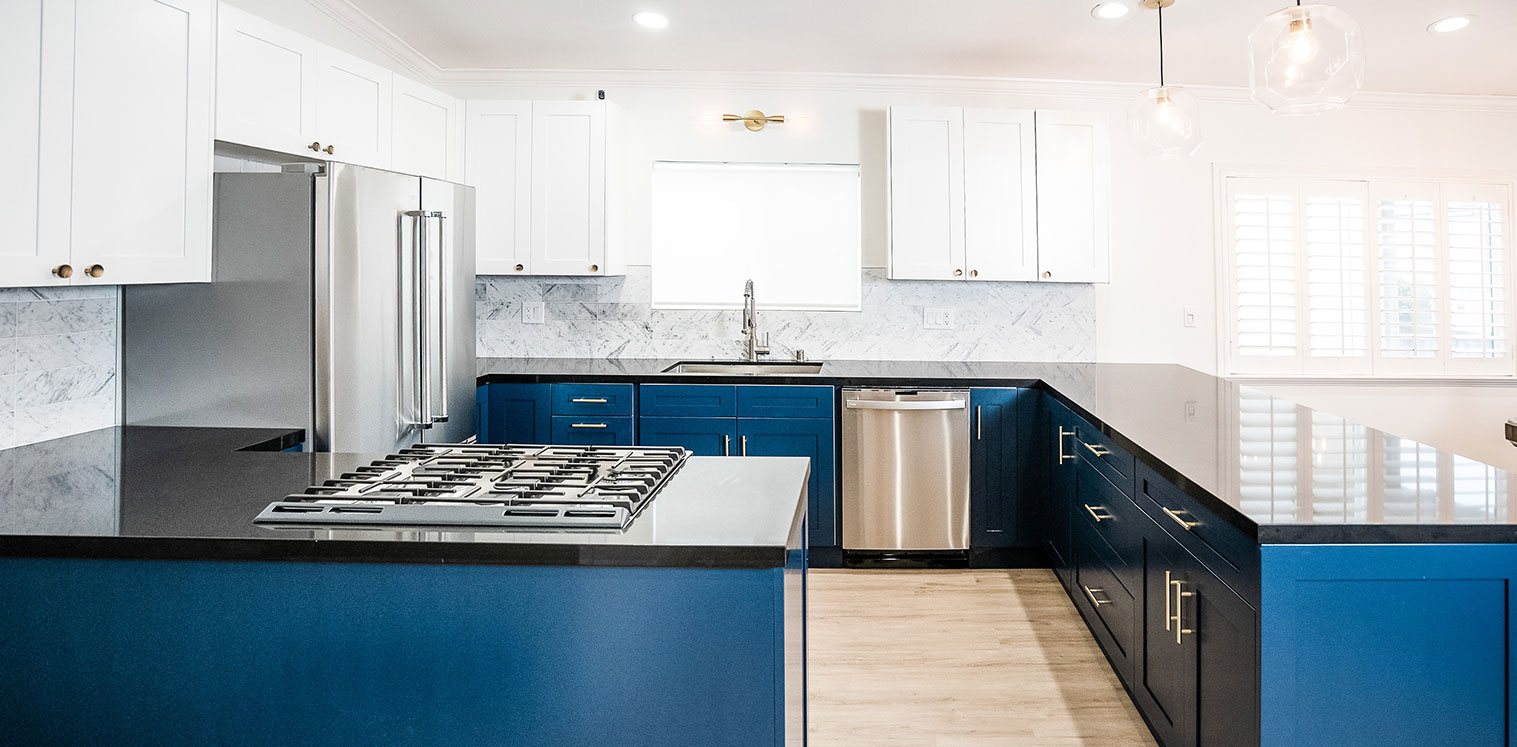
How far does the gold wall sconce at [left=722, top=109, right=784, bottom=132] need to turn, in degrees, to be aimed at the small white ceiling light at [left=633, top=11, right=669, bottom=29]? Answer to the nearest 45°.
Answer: approximately 45° to its right

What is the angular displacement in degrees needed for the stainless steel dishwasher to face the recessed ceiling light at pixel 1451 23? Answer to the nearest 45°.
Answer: approximately 90° to its left

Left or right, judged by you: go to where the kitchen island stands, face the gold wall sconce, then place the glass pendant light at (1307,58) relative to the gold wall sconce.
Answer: right

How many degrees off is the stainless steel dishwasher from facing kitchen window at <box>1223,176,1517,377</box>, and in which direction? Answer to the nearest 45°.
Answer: approximately 135° to its left

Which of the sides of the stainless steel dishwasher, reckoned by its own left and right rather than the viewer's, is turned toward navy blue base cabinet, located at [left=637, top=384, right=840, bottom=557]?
right

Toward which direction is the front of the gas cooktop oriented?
away from the camera

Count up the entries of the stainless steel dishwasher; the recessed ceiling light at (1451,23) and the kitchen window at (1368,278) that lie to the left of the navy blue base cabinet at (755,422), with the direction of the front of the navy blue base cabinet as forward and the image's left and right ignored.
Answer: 3

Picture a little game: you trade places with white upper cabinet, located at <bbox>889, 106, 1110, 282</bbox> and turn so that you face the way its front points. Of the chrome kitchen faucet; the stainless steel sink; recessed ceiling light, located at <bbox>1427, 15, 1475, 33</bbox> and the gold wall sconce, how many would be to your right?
3

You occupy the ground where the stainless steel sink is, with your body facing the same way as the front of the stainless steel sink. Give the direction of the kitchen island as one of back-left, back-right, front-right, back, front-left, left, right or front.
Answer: front

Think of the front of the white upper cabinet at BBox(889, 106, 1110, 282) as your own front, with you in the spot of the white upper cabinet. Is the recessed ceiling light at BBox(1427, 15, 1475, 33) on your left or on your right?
on your left

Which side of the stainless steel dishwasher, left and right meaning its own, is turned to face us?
front

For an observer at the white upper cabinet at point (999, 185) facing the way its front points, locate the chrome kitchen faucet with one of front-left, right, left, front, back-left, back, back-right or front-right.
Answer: right

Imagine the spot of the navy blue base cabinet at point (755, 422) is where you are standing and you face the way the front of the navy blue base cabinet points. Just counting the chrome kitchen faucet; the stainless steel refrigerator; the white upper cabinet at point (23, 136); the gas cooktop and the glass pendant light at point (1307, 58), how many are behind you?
1

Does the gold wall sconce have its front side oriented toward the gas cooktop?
yes

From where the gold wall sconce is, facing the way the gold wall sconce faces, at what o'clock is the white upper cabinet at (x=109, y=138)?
The white upper cabinet is roughly at 1 o'clock from the gold wall sconce.

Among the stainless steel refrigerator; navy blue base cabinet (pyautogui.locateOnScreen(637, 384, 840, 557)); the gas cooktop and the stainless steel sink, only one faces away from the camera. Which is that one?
the gas cooktop
